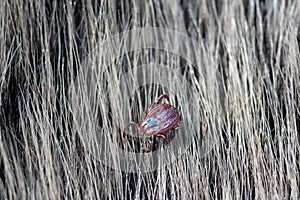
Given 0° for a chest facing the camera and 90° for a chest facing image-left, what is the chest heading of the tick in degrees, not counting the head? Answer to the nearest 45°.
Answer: approximately 45°
